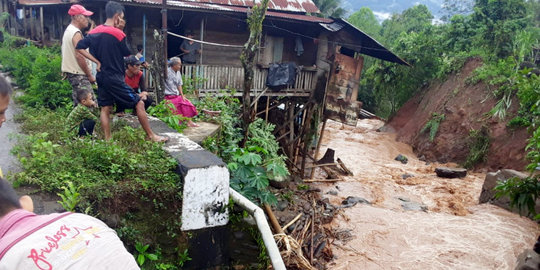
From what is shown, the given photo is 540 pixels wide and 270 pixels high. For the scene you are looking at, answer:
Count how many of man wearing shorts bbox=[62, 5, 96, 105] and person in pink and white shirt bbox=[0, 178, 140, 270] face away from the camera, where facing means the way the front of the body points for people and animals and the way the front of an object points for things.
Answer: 1

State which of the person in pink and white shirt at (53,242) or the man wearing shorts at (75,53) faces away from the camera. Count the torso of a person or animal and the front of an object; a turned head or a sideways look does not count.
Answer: the person in pink and white shirt

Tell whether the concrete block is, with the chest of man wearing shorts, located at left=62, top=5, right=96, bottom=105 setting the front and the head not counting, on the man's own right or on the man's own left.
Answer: on the man's own right

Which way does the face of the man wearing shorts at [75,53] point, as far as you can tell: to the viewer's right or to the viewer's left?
to the viewer's right

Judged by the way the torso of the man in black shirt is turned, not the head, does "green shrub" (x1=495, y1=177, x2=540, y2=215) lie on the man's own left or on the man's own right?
on the man's own right

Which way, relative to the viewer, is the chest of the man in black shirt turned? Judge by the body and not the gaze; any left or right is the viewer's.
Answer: facing away from the viewer and to the right of the viewer

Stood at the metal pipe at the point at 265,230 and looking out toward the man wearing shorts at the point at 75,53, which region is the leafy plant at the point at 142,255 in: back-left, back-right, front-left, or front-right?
front-left

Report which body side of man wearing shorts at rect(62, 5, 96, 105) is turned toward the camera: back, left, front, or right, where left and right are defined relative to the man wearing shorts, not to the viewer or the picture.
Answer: right

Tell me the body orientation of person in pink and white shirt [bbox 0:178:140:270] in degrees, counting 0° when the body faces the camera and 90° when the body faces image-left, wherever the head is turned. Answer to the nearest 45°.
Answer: approximately 180°

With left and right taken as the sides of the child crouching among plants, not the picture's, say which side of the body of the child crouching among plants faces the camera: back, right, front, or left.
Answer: right

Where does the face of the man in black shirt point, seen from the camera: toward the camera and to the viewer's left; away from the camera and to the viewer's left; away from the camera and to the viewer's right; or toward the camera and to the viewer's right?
away from the camera and to the viewer's right

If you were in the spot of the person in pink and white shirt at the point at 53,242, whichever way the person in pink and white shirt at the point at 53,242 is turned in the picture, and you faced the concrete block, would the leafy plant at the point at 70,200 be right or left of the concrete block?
left

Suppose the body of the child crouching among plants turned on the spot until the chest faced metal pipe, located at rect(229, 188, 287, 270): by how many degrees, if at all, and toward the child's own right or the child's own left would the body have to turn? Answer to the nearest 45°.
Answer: approximately 45° to the child's own right
